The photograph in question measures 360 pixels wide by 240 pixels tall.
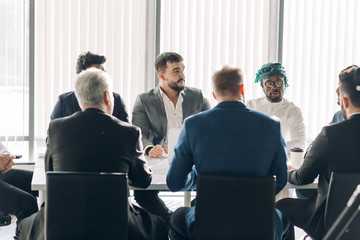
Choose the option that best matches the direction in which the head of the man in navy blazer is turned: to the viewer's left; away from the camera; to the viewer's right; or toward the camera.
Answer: away from the camera

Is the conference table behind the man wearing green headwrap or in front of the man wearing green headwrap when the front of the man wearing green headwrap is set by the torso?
in front

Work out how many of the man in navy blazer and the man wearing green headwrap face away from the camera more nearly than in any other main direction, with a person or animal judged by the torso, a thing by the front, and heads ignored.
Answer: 1

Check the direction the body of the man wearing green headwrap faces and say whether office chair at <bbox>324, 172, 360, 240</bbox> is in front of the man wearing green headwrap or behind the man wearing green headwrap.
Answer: in front

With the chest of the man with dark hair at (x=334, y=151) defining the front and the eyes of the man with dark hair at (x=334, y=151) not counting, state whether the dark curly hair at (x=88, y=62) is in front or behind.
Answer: in front

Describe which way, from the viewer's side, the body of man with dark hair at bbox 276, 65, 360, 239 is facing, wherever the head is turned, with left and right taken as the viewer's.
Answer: facing away from the viewer and to the left of the viewer

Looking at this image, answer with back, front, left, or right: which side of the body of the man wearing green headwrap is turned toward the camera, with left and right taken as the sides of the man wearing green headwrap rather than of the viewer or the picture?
front

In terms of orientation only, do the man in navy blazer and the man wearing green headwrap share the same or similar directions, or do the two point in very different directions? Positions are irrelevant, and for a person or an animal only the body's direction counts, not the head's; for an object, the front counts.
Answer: very different directions

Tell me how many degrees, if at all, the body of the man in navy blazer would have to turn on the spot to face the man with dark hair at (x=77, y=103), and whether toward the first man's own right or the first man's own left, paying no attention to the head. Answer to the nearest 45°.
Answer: approximately 45° to the first man's own left

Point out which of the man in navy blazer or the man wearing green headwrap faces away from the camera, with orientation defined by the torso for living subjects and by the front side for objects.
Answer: the man in navy blazer

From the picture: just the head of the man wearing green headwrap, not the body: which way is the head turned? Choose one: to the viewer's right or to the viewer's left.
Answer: to the viewer's left

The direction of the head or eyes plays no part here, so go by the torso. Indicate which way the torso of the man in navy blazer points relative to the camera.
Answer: away from the camera
